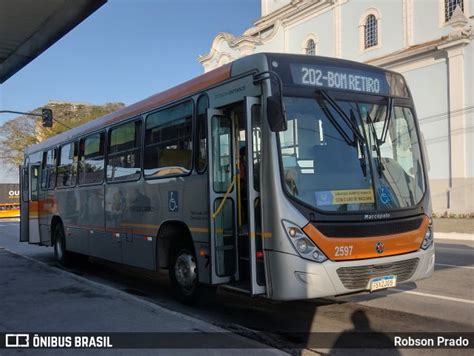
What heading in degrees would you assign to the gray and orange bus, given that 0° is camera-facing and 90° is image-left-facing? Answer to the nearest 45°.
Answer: approximately 315°

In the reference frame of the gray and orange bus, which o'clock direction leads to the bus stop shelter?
The bus stop shelter is roughly at 2 o'clock from the gray and orange bus.
